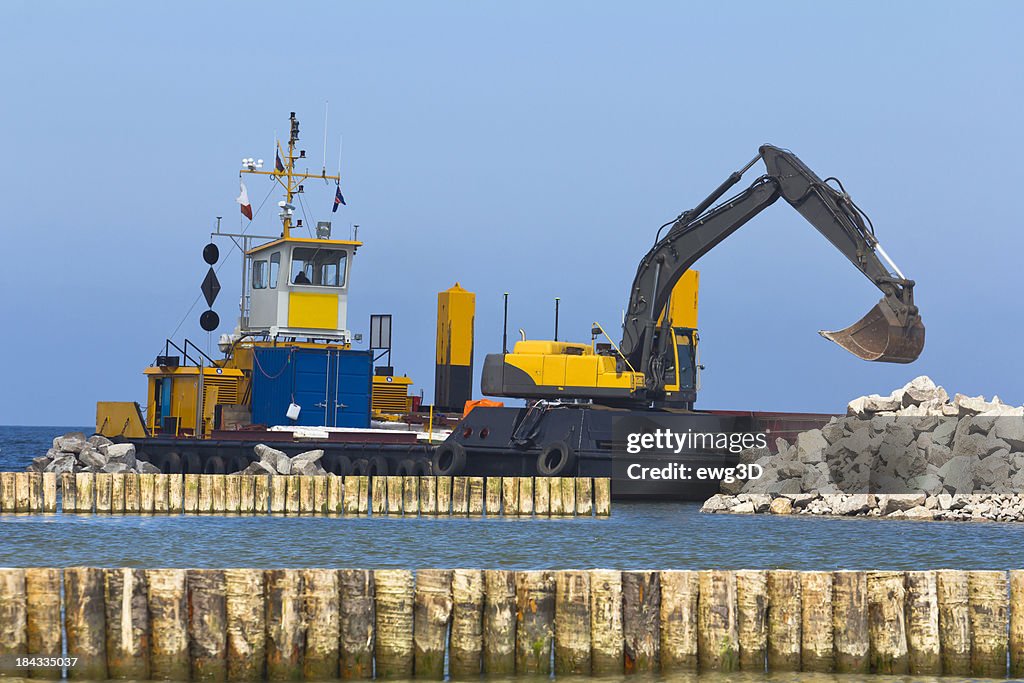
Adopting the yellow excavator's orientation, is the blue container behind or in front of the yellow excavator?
behind

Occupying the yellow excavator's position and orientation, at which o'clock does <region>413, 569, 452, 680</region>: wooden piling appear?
The wooden piling is roughly at 3 o'clock from the yellow excavator.

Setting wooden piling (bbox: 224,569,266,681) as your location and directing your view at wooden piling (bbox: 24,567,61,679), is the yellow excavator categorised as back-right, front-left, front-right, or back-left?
back-right

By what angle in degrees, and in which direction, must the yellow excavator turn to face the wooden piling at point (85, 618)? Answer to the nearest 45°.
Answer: approximately 90° to its right

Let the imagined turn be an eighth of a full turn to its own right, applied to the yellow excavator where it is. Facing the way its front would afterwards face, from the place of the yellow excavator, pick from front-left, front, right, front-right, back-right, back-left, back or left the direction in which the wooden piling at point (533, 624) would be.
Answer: front-right

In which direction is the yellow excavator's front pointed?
to the viewer's right

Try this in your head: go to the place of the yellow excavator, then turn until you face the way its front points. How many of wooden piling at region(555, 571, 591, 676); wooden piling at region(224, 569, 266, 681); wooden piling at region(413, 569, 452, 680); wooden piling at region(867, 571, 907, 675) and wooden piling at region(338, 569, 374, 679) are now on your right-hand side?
5

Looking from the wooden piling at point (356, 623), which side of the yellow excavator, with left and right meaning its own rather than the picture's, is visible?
right

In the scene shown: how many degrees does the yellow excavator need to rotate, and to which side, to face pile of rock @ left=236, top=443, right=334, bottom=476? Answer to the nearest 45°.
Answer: approximately 180°

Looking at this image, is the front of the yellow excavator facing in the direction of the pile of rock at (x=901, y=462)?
yes

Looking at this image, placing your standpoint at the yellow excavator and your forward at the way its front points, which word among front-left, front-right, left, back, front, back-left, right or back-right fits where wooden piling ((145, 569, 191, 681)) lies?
right

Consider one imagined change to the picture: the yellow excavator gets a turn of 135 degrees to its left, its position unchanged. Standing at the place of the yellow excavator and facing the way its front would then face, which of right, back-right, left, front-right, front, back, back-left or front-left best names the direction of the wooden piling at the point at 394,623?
back-left

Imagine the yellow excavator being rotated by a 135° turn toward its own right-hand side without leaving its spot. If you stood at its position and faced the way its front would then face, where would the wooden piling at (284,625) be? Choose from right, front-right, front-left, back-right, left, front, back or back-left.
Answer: front-left

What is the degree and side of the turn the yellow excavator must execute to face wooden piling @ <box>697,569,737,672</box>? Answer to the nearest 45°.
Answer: approximately 90° to its right

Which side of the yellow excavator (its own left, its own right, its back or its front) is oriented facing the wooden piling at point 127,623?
right

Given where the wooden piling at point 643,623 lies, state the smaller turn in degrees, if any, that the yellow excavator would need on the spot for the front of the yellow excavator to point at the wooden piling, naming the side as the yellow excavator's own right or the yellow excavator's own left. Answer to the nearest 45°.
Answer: approximately 90° to the yellow excavator's own right
